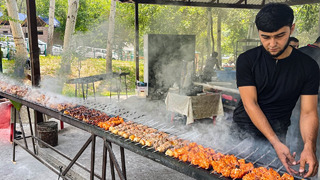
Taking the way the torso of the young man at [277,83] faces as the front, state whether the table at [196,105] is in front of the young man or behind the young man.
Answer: behind

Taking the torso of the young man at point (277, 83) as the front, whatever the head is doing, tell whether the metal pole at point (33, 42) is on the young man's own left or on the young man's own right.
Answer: on the young man's own right

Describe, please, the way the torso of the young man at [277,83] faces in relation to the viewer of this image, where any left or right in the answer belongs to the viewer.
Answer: facing the viewer
